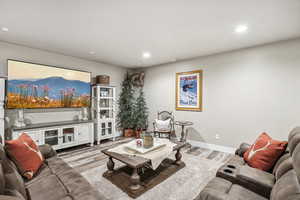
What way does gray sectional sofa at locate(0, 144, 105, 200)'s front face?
to the viewer's right

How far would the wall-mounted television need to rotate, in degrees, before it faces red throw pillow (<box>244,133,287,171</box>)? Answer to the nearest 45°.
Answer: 0° — it already faces it

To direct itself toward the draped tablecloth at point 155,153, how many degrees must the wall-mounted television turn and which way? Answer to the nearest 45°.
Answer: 0° — it already faces it

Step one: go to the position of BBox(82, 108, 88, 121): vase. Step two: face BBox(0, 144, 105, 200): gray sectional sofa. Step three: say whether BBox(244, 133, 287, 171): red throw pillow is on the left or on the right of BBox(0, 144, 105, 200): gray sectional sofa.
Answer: left

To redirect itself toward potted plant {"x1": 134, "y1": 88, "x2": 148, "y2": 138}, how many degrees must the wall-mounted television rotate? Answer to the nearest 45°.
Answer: approximately 45° to its left

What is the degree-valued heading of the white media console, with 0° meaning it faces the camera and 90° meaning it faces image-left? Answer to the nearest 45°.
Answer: approximately 315°

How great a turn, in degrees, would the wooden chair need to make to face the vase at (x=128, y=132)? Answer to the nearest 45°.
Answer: approximately 90° to its right

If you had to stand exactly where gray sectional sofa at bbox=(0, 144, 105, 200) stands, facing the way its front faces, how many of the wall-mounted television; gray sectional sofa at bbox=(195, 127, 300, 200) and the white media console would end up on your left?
2

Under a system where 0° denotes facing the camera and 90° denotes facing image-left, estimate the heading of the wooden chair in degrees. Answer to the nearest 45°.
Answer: approximately 45°

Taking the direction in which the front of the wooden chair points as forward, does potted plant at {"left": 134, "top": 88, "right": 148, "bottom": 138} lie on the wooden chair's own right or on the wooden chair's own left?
on the wooden chair's own right

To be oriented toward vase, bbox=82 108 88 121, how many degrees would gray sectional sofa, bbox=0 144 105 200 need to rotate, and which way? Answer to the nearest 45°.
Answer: approximately 90° to its left
